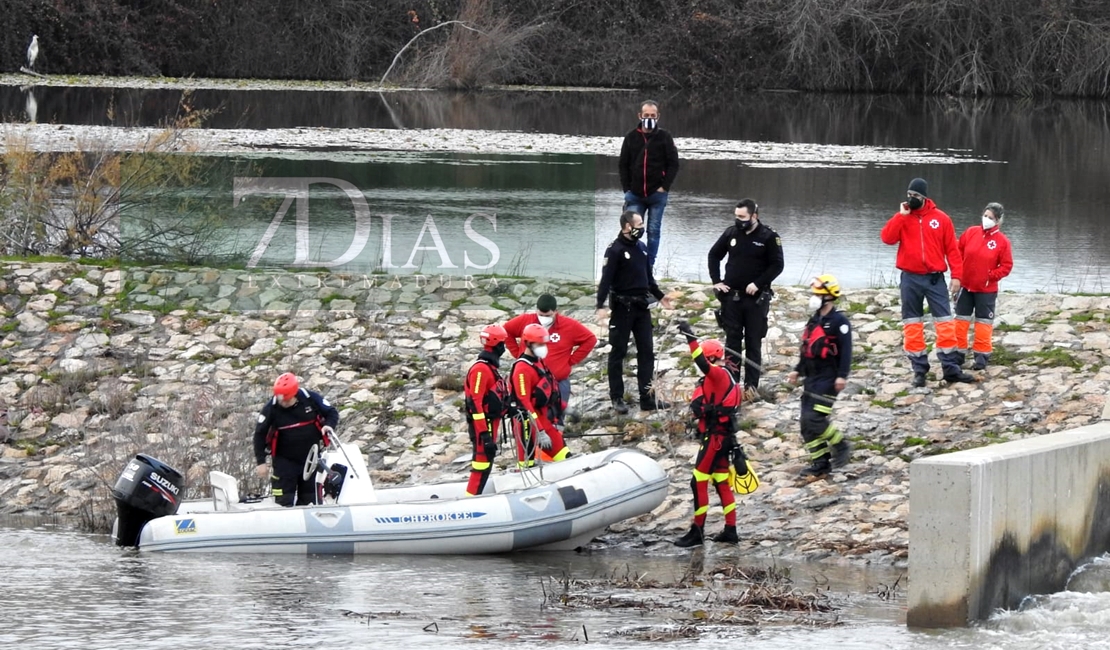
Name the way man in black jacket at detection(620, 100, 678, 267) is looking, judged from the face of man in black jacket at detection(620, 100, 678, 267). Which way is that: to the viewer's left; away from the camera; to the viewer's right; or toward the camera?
toward the camera

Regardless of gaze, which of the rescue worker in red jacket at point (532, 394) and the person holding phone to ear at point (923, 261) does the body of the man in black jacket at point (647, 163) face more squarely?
the rescue worker in red jacket

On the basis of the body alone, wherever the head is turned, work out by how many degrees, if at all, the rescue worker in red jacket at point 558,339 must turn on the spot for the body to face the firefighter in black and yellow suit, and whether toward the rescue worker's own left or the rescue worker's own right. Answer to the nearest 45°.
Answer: approximately 45° to the rescue worker's own left

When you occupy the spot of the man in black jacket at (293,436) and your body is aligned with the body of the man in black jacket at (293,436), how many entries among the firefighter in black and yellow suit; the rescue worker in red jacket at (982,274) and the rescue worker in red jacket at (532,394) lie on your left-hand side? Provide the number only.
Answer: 3

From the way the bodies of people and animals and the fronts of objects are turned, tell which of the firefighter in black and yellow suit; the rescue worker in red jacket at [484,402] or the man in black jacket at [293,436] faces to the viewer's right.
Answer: the rescue worker in red jacket

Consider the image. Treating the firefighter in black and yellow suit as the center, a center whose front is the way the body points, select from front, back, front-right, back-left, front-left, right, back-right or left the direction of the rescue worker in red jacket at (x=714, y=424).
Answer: front

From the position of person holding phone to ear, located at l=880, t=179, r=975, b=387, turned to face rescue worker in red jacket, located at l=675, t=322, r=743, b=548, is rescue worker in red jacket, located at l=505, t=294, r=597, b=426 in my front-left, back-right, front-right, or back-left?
front-right

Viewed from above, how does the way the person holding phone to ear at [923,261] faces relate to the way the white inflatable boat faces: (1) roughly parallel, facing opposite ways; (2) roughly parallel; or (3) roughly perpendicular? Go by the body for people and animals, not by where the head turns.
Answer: roughly perpendicular

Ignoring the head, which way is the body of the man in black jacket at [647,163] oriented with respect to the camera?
toward the camera

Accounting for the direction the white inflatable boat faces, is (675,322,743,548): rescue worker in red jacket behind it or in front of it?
in front

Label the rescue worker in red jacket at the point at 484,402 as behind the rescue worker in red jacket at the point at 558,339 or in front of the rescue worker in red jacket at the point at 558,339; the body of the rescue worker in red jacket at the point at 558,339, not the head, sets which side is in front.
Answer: in front

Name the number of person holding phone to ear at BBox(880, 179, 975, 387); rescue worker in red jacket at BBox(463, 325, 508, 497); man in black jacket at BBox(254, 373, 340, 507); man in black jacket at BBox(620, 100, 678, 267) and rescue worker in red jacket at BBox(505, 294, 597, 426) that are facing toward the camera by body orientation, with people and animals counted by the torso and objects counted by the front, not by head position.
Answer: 4

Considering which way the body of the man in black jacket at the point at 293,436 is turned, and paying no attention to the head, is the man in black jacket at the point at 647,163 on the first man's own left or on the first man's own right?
on the first man's own left

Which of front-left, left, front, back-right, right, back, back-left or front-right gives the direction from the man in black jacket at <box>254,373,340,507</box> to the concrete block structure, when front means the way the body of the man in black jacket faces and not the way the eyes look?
front-left

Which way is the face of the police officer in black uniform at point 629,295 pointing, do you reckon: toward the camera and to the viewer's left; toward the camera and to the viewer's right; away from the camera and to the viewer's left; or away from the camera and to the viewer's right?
toward the camera and to the viewer's right

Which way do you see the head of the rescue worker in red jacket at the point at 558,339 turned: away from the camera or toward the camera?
toward the camera
